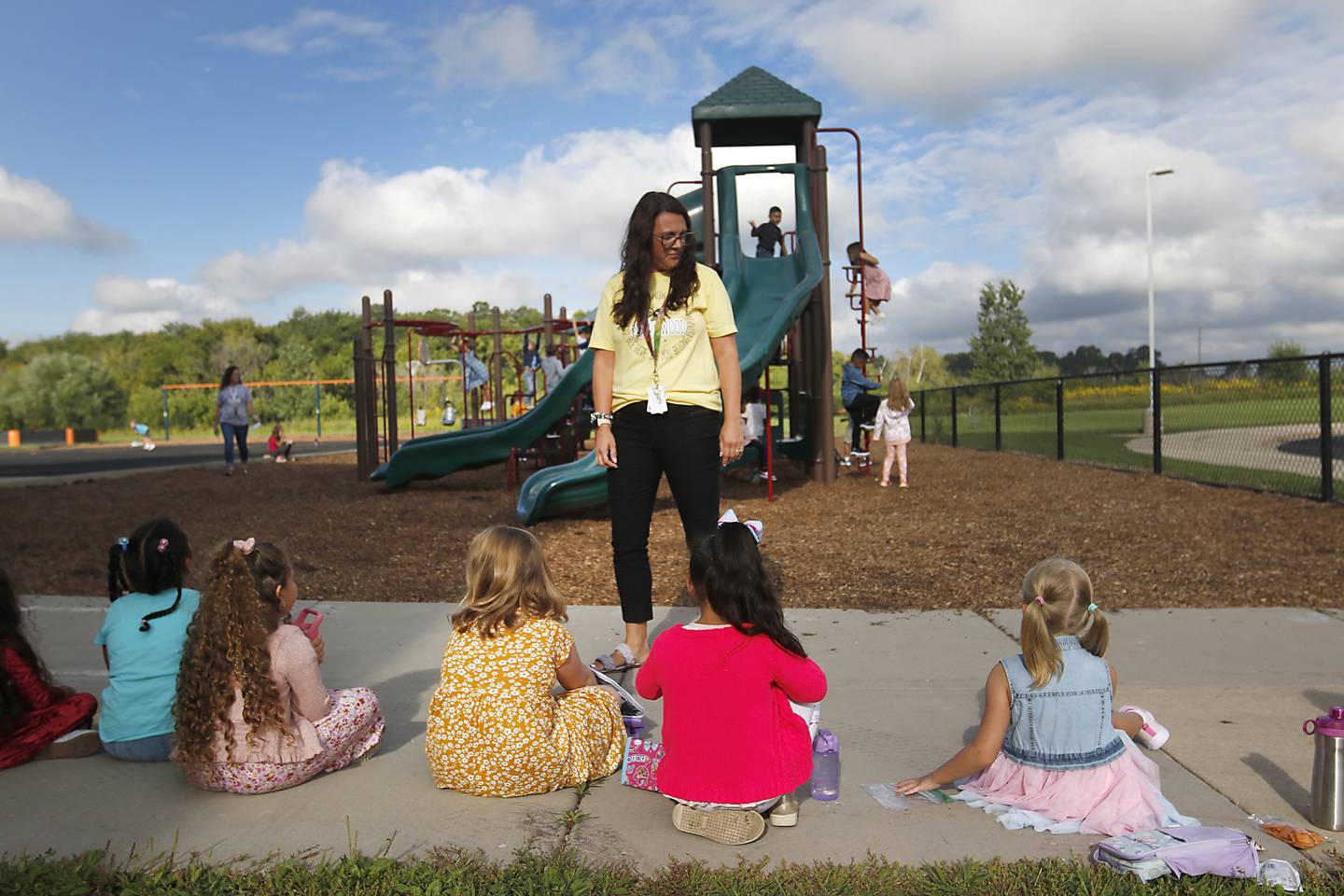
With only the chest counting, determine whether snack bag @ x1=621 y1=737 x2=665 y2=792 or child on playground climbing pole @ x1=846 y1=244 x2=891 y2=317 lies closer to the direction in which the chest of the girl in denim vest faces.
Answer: the child on playground climbing pole

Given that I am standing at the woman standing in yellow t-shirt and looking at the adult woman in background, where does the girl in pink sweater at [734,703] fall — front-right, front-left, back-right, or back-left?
back-left

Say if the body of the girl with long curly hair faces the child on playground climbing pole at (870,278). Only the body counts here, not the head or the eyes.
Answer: yes

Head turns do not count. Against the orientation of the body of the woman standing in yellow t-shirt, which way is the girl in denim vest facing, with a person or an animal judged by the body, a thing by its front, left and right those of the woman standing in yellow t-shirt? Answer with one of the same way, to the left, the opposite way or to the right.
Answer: the opposite way

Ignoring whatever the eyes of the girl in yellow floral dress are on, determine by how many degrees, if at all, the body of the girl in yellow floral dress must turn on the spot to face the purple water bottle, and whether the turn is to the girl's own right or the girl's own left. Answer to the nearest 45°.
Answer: approximately 45° to the girl's own right

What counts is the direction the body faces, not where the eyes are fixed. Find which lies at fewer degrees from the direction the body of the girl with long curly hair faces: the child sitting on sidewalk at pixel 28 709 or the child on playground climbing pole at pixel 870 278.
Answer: the child on playground climbing pole

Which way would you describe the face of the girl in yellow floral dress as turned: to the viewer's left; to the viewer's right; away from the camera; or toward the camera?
away from the camera

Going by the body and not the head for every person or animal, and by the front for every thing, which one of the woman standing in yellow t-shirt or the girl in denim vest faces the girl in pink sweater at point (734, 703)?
the woman standing in yellow t-shirt

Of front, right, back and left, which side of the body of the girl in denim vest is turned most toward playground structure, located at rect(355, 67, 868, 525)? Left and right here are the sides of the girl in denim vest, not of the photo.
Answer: front

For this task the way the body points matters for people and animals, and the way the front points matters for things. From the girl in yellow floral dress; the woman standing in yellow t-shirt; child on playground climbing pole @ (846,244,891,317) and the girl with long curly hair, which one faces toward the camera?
the woman standing in yellow t-shirt

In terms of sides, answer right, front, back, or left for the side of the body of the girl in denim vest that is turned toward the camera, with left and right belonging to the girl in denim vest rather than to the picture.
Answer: back

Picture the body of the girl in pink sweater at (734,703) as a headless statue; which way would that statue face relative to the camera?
away from the camera

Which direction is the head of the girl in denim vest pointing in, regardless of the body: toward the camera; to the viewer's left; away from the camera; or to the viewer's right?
away from the camera
